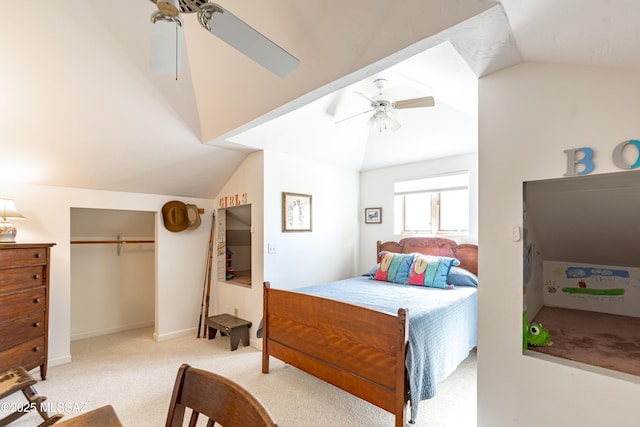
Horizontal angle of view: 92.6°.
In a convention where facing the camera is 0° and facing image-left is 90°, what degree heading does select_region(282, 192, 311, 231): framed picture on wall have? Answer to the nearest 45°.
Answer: approximately 315°

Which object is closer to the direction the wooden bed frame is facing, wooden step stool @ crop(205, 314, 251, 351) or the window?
the wooden step stool

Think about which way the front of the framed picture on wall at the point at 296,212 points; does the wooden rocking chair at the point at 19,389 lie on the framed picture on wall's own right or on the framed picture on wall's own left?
on the framed picture on wall's own right

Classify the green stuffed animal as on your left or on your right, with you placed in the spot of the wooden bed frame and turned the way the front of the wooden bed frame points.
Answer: on your left

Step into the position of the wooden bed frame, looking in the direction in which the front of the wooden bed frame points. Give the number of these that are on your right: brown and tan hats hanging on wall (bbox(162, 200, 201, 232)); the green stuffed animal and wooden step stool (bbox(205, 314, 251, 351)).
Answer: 2

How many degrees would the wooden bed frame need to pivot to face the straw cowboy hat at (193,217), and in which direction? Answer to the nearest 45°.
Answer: approximately 90° to its right

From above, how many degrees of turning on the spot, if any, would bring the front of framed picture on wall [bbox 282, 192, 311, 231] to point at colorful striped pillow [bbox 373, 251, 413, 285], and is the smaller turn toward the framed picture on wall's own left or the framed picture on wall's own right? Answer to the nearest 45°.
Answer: approximately 45° to the framed picture on wall's own left

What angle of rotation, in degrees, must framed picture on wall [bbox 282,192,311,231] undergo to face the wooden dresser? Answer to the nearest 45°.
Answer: approximately 90° to its right

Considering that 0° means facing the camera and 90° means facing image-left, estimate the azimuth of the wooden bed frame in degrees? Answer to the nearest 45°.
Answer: approximately 45°

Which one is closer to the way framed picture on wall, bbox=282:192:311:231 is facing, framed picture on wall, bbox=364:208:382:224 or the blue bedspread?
the blue bedspread
